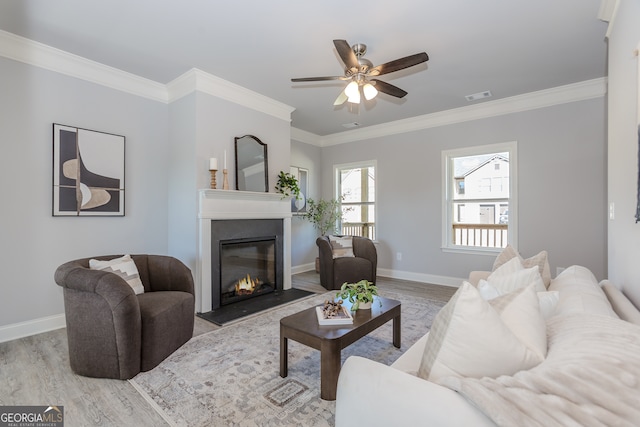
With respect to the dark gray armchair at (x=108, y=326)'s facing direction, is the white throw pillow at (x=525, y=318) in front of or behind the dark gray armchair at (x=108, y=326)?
in front

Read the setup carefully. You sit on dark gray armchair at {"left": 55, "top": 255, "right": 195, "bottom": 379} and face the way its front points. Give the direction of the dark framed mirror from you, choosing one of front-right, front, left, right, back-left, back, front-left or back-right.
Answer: left

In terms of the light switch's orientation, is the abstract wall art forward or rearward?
forward

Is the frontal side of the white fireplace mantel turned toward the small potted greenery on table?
yes

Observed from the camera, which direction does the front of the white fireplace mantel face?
facing the viewer and to the right of the viewer

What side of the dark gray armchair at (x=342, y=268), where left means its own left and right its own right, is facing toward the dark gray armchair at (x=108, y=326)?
right

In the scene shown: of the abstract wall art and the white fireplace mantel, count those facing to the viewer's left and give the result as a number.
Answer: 0

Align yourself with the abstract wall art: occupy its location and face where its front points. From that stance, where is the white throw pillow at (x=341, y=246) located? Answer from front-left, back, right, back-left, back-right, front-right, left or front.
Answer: front-left

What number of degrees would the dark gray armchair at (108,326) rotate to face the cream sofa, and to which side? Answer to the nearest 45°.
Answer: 0° — it already faces it

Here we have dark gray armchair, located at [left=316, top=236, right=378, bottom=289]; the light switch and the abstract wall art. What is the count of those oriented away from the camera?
0

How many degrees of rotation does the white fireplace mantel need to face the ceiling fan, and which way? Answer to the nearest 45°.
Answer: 0° — it already faces it

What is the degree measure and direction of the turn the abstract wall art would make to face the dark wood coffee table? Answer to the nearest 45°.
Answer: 0° — it already faces it

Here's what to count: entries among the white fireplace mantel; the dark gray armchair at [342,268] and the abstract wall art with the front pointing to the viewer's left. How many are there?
0

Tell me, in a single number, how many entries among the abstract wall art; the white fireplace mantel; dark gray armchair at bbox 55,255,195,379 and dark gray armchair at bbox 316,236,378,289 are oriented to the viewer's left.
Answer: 0
